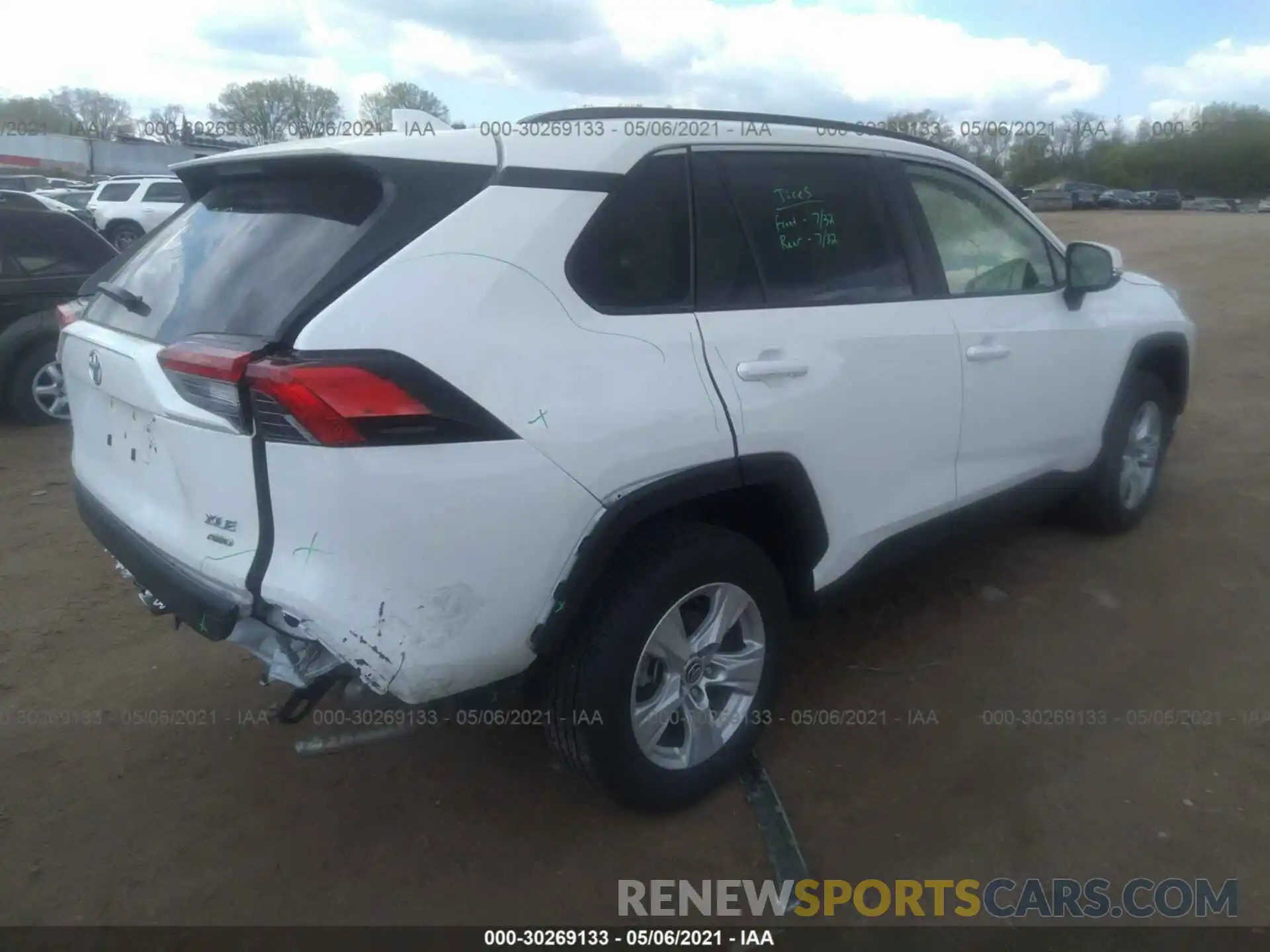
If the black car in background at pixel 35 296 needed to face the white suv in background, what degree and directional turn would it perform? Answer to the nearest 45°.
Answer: approximately 90° to its right

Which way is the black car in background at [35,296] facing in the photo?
to the viewer's left

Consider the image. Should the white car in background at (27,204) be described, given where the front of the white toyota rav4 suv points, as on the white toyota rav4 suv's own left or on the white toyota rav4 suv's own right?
on the white toyota rav4 suv's own left

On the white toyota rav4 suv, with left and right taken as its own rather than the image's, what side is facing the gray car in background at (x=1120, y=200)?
front

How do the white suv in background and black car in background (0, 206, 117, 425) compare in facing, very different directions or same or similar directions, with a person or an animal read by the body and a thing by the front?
very different directions

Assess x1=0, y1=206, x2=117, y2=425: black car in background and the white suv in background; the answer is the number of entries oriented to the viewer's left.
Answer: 1

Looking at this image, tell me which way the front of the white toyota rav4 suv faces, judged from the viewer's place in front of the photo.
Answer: facing away from the viewer and to the right of the viewer

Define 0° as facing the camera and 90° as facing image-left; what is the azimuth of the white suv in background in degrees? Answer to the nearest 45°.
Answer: approximately 270°

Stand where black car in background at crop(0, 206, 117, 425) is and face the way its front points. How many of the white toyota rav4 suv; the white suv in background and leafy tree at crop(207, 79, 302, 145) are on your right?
2

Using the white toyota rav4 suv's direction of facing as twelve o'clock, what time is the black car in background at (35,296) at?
The black car in background is roughly at 9 o'clock from the white toyota rav4 suv.
